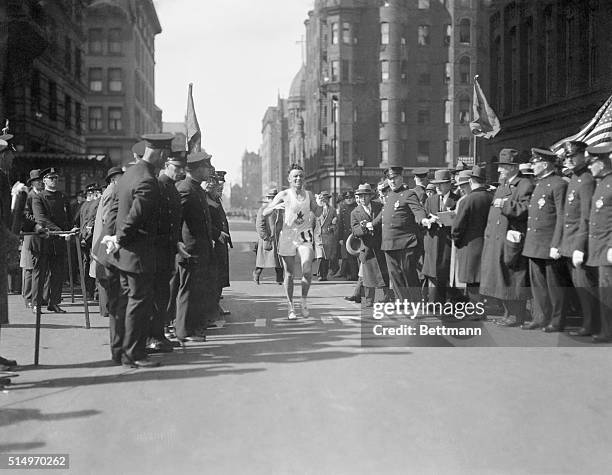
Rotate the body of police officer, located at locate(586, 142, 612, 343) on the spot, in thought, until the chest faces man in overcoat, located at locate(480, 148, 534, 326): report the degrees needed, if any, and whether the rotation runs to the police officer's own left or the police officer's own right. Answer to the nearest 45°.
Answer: approximately 90° to the police officer's own right

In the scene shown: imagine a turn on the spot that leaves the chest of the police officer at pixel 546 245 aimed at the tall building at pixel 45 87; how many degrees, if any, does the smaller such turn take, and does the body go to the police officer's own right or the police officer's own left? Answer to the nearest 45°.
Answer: approximately 90° to the police officer's own right

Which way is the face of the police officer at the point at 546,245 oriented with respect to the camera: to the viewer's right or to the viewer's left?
to the viewer's left

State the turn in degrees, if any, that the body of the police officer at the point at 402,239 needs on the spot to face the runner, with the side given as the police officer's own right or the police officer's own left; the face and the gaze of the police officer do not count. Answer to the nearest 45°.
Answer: approximately 45° to the police officer's own right

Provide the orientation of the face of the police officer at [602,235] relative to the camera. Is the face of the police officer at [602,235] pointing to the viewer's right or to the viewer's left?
to the viewer's left

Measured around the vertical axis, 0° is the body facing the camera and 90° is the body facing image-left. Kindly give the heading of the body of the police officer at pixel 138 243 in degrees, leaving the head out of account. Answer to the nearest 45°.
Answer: approximately 270°

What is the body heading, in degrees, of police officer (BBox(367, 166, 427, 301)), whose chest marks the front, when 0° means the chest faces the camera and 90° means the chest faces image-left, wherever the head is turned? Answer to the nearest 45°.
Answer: approximately 45°
